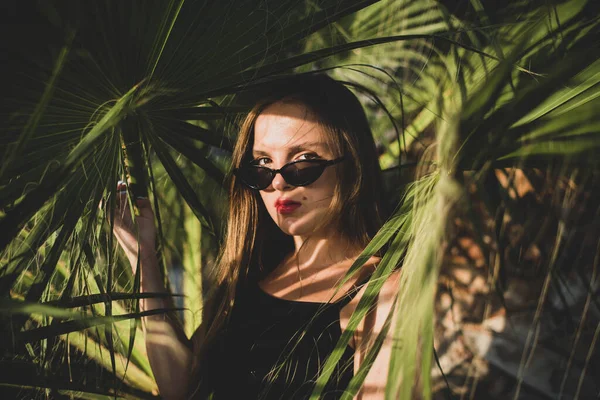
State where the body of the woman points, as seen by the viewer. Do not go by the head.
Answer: toward the camera
